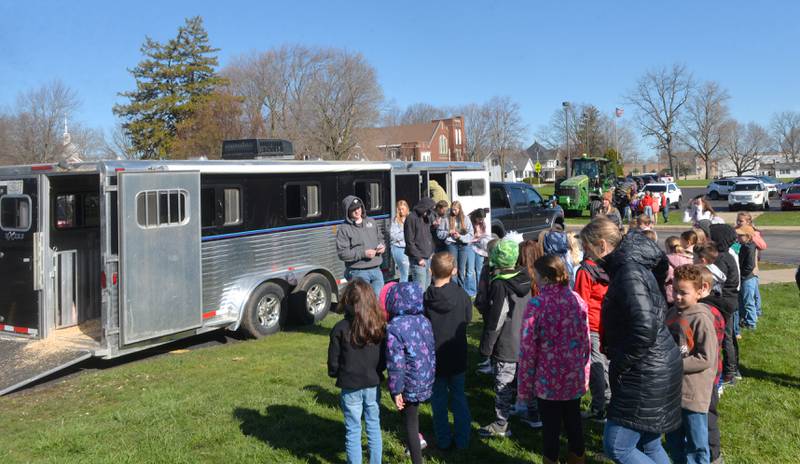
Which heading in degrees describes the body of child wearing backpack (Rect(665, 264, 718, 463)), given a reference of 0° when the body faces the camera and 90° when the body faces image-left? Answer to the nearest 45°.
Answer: approximately 45°

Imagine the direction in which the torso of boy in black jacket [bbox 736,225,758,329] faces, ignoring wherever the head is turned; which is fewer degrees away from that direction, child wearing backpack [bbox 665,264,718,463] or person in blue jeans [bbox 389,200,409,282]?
the person in blue jeans

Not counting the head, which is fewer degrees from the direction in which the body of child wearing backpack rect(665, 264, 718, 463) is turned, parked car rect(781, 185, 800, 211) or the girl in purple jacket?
the girl in purple jacket

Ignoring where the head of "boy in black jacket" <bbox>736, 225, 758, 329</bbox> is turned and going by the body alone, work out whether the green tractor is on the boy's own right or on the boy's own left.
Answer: on the boy's own right

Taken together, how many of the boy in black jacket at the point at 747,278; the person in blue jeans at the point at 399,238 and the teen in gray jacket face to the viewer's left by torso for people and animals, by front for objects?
1

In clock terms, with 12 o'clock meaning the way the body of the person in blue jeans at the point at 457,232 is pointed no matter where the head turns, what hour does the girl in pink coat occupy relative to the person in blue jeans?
The girl in pink coat is roughly at 12 o'clock from the person in blue jeans.

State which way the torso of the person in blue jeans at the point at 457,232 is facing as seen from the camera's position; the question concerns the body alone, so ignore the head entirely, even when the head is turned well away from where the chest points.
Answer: toward the camera

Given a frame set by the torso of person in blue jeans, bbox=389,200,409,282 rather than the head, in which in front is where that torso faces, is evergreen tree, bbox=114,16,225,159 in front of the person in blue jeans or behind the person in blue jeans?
behind

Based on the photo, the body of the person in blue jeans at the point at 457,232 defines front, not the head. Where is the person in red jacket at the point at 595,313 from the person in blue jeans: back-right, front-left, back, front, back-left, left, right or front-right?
front

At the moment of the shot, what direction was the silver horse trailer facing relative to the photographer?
facing away from the viewer and to the right of the viewer

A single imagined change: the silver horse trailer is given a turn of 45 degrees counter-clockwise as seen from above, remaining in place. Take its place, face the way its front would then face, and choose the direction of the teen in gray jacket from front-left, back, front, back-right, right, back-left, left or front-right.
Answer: right

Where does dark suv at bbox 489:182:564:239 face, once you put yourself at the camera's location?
facing away from the viewer and to the right of the viewer

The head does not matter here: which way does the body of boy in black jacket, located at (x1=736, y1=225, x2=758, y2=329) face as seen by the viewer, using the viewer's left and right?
facing to the left of the viewer
